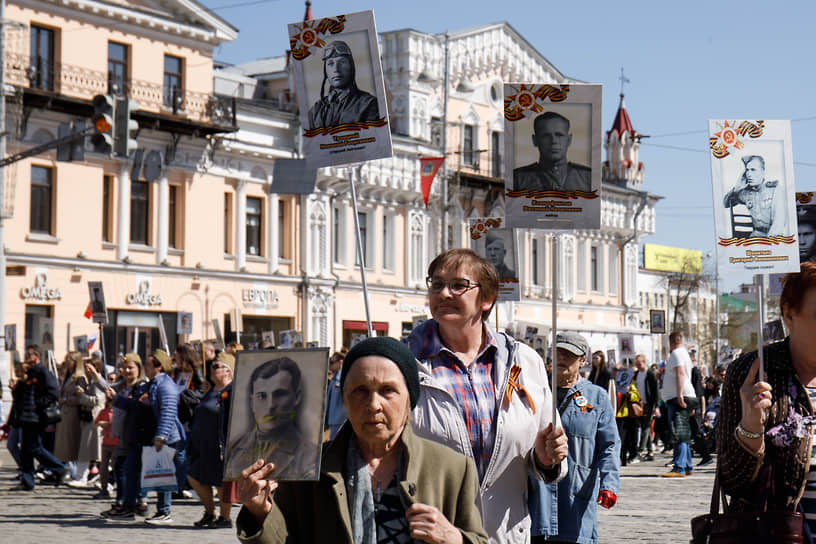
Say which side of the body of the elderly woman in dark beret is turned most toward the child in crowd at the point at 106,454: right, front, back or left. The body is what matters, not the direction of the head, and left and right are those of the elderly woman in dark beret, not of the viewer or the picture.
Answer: back

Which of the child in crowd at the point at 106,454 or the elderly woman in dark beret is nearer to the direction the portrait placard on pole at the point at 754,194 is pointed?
the elderly woman in dark beret

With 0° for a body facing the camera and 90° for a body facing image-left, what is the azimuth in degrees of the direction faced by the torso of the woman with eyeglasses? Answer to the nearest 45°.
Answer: approximately 45°

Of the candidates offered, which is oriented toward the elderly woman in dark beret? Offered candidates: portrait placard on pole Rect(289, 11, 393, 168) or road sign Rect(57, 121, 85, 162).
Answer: the portrait placard on pole
